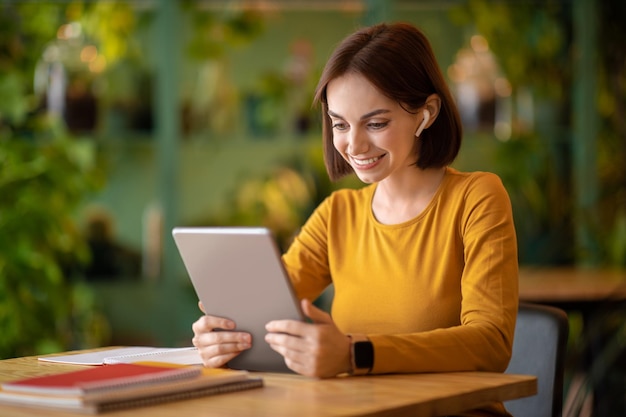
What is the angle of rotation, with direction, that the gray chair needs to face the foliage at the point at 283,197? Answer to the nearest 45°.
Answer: approximately 90° to its right

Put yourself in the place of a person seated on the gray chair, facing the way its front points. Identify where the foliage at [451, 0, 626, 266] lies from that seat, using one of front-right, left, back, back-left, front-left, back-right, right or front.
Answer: back-right

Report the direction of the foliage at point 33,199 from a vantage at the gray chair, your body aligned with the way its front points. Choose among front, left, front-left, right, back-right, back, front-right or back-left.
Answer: right

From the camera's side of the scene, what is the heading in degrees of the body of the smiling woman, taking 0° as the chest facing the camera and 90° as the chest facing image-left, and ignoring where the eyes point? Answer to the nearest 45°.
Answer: approximately 45°

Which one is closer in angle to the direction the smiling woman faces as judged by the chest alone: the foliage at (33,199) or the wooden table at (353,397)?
the wooden table

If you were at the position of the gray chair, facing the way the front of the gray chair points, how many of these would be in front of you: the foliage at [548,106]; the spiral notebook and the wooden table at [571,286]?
1

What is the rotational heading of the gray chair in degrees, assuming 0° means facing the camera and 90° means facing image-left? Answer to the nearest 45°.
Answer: approximately 45°

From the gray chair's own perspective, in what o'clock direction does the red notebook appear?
The red notebook is roughly at 12 o'clock from the gray chair.

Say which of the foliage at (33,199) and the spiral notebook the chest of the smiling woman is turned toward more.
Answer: the spiral notebook

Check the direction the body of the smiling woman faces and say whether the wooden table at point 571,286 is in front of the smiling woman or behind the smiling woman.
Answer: behind
